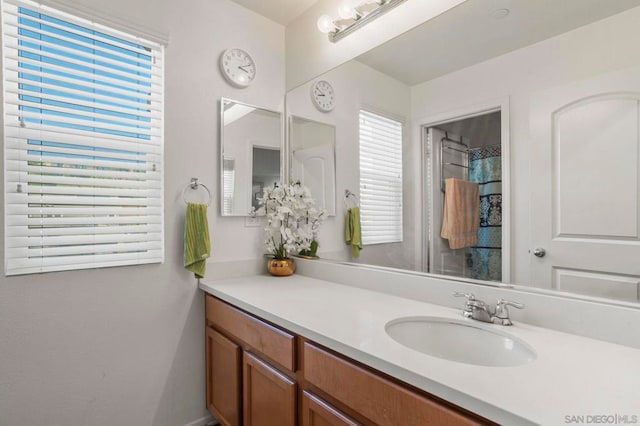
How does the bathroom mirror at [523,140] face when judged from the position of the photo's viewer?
facing the viewer and to the left of the viewer

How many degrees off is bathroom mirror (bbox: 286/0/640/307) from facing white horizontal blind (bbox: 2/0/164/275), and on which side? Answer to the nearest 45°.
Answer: approximately 45° to its right

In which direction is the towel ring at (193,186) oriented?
toward the camera

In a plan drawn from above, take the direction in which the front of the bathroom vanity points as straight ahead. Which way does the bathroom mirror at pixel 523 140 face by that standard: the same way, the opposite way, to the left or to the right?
the same way

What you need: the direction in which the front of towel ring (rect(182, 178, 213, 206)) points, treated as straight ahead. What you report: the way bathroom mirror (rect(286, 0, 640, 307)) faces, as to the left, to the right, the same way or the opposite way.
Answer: to the right

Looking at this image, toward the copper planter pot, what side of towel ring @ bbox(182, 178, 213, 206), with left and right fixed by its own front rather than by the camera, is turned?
left

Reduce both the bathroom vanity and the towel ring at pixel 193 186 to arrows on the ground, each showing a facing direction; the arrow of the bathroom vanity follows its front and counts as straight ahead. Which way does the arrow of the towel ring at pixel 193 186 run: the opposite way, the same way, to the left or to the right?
to the left

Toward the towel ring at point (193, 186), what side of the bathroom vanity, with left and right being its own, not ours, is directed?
right

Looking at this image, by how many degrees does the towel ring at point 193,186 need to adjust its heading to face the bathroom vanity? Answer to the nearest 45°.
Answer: approximately 45° to its left

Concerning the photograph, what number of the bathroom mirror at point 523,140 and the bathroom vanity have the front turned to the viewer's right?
0

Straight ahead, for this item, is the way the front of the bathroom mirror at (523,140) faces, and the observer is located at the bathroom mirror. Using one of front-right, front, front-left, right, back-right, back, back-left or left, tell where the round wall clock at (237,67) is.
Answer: front-right

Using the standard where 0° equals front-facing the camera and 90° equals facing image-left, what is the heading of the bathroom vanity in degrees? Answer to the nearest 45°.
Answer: approximately 45°

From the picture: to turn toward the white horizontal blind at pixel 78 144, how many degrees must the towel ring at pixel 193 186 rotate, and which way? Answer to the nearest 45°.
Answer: approximately 90° to its right

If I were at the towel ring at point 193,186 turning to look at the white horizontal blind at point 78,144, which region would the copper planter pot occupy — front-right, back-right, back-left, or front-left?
back-left
